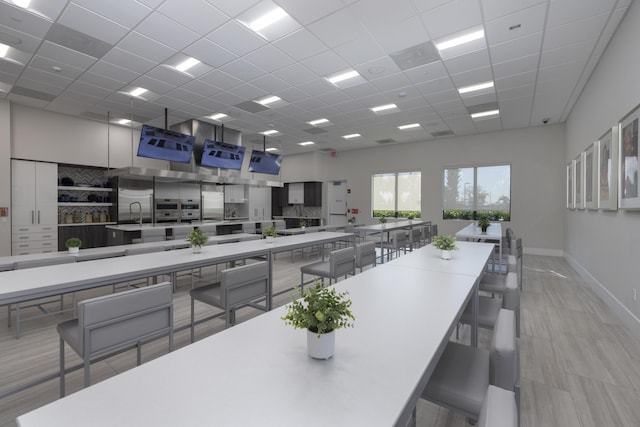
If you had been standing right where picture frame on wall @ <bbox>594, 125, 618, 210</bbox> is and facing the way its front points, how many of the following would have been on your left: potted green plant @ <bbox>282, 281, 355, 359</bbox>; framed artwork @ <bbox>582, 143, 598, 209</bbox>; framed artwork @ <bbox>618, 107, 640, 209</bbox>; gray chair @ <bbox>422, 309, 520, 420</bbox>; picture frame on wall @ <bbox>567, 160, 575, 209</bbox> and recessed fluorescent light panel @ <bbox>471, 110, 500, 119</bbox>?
3

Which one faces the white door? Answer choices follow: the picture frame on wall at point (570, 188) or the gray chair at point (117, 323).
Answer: the picture frame on wall

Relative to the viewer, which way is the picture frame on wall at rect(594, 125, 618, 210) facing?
to the viewer's left

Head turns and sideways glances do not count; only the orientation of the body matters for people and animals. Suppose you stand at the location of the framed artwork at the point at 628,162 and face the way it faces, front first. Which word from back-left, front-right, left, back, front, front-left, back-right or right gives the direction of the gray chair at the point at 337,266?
front-left

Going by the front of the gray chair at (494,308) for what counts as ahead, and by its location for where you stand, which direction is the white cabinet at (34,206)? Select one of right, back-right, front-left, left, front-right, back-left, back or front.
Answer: front

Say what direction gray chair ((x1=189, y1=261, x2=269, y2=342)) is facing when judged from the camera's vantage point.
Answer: facing away from the viewer and to the left of the viewer

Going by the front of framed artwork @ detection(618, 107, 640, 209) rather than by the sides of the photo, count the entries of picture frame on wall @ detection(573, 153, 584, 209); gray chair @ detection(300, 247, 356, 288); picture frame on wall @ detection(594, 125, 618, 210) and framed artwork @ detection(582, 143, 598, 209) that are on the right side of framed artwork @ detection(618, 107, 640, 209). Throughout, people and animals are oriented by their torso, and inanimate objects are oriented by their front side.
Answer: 3

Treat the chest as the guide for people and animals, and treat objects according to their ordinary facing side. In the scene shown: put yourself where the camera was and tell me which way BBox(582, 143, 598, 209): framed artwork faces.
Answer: facing to the left of the viewer

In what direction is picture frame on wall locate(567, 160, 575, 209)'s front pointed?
to the viewer's left

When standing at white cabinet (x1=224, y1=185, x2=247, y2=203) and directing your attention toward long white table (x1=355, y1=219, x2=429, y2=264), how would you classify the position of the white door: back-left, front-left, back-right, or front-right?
front-left

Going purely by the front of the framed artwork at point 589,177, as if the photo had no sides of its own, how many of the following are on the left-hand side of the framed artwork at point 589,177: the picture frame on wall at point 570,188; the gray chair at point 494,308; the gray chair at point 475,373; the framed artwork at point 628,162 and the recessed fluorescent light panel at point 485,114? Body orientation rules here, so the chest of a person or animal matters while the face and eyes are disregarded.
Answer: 3

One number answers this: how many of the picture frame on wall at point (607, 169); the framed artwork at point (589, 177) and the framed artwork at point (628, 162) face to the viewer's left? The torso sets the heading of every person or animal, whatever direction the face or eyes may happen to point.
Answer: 3

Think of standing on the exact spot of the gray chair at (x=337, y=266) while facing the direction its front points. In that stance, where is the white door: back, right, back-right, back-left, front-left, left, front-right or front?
front-right

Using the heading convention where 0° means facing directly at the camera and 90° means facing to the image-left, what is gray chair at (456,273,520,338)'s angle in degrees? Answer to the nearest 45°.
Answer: approximately 90°

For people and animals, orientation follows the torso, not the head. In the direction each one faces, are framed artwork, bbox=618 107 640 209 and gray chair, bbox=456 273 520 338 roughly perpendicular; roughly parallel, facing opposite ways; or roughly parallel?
roughly parallel
